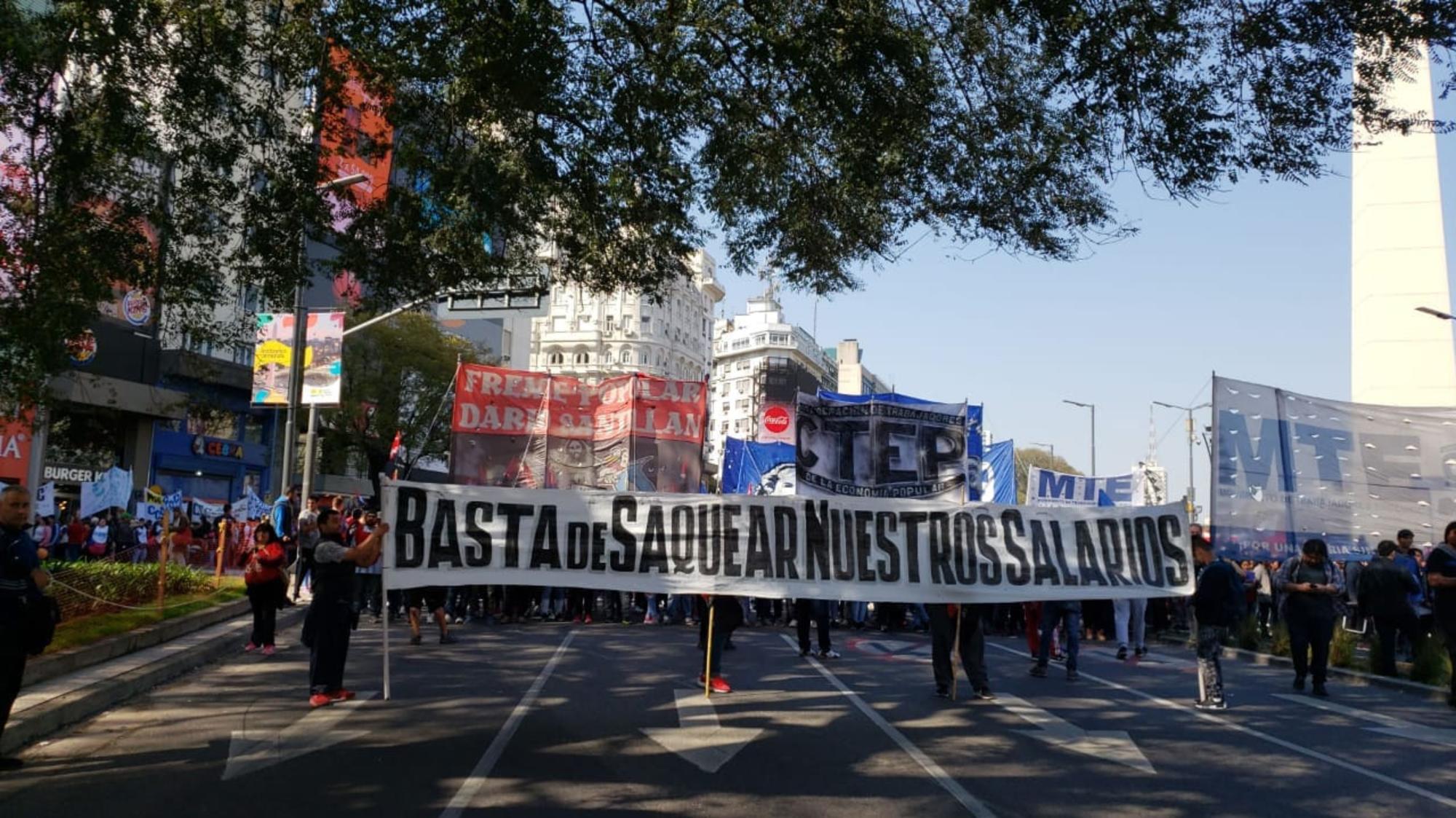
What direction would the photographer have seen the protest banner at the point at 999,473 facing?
facing the viewer

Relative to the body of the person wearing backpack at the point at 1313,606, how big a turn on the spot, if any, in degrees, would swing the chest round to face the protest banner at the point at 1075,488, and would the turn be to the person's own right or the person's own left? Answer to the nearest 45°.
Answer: approximately 180°

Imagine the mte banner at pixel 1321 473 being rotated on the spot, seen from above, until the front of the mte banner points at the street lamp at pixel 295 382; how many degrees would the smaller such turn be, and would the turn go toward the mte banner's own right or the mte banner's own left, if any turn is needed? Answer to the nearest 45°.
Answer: approximately 90° to the mte banner's own right

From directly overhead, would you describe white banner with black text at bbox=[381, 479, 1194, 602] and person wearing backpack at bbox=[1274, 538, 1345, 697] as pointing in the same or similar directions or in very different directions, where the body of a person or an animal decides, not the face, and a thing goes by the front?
same or similar directions

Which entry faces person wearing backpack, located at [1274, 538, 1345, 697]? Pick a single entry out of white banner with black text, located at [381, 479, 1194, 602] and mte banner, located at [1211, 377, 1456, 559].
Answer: the mte banner

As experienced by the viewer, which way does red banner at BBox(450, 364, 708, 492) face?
facing the viewer

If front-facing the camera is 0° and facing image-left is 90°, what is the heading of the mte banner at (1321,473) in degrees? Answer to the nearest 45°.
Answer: approximately 0°

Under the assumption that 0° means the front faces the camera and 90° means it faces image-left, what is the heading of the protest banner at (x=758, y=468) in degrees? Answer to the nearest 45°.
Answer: approximately 0°

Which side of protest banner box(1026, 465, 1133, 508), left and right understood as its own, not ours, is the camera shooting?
front

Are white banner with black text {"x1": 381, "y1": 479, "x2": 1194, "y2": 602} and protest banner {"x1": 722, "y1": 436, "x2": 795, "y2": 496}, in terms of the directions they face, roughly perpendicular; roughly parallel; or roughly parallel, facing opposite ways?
roughly parallel

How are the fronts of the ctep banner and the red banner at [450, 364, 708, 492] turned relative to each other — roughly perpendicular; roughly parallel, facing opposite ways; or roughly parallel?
roughly parallel

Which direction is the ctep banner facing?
toward the camera

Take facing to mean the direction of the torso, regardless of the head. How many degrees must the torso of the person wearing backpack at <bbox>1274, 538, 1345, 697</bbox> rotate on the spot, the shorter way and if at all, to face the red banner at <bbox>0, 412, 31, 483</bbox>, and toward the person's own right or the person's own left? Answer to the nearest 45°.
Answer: approximately 90° to the person's own right
